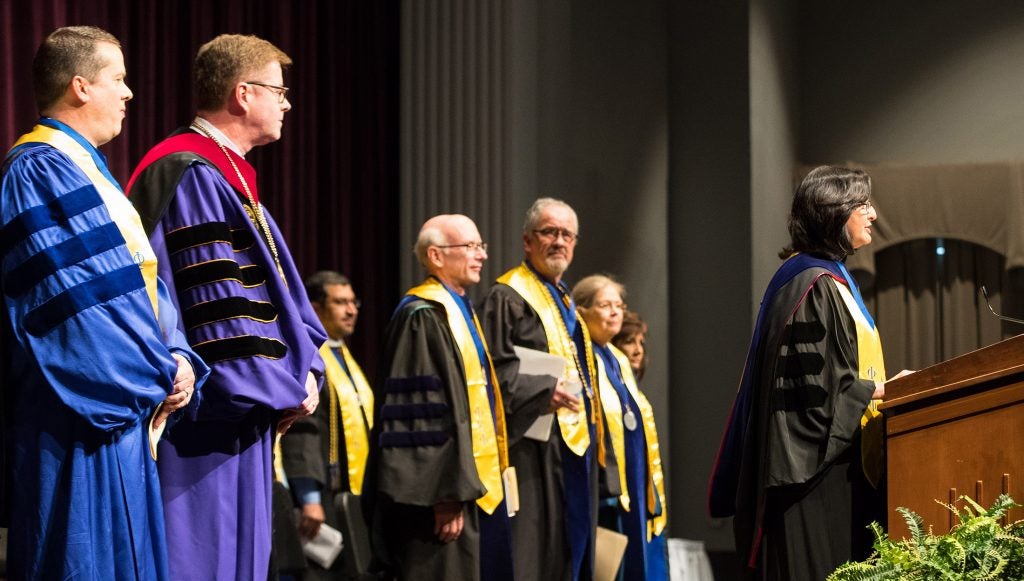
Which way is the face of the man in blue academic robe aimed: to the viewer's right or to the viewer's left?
to the viewer's right

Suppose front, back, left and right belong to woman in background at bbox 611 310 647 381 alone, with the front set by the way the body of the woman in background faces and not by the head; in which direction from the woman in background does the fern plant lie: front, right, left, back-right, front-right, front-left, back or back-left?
front-right

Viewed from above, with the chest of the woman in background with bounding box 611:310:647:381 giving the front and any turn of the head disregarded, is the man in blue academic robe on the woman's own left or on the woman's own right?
on the woman's own right

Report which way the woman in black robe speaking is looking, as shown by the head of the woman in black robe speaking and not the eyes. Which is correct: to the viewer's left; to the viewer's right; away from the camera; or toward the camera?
to the viewer's right

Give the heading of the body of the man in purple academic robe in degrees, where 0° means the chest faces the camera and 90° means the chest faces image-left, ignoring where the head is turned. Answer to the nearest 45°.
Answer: approximately 270°

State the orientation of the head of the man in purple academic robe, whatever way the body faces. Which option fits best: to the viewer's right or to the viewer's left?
to the viewer's right

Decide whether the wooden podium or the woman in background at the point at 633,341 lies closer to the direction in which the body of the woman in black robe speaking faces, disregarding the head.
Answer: the wooden podium

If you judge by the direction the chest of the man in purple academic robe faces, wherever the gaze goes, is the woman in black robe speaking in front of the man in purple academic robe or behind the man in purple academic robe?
in front

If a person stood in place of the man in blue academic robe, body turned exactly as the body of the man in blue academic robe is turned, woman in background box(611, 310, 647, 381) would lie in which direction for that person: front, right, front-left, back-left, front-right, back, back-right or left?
front-left

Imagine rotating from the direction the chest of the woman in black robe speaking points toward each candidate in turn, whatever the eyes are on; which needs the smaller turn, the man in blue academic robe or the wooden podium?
the wooden podium

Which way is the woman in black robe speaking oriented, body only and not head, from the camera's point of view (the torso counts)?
to the viewer's right

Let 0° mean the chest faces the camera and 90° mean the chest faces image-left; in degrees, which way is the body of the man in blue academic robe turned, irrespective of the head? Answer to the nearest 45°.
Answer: approximately 270°

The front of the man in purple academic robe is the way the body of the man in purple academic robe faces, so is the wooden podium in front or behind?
in front
